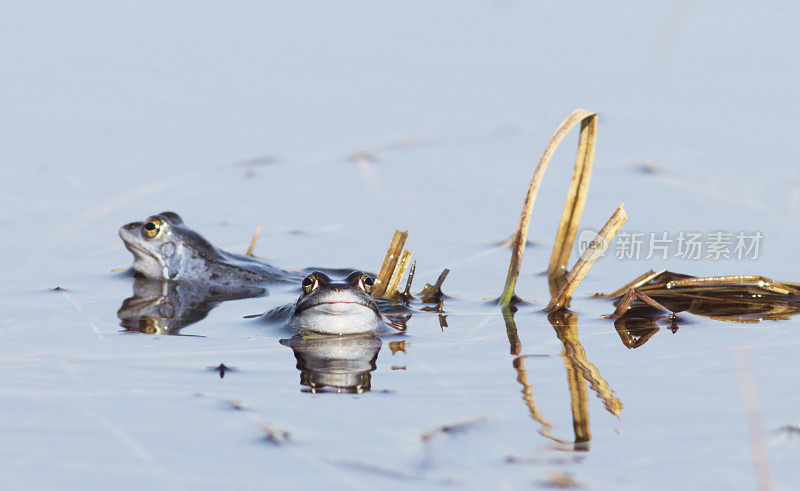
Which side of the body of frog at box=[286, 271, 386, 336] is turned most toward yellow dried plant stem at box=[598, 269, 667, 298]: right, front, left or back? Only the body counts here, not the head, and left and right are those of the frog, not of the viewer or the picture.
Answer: left

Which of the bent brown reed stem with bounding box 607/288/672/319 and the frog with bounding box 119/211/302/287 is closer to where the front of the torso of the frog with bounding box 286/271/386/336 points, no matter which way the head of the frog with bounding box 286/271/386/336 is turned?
the bent brown reed stem

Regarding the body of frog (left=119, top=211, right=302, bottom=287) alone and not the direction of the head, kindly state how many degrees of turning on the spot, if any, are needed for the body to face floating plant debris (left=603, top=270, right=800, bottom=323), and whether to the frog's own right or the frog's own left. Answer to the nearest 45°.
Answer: approximately 135° to the frog's own left

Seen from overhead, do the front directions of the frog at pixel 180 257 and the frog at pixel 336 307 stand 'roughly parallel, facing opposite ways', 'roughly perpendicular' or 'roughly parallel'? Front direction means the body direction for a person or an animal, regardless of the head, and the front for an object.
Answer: roughly perpendicular

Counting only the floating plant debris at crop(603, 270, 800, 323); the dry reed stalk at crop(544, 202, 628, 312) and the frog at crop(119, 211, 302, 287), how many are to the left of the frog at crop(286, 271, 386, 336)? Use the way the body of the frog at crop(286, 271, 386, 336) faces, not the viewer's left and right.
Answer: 2

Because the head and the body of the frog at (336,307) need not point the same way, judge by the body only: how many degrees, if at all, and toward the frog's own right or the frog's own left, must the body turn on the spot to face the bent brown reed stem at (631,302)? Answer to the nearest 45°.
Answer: approximately 90° to the frog's own left

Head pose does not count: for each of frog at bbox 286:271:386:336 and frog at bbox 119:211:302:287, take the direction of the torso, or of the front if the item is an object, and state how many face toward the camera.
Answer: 1

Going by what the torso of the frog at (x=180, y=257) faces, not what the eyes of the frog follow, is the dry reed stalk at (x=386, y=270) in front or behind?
behind

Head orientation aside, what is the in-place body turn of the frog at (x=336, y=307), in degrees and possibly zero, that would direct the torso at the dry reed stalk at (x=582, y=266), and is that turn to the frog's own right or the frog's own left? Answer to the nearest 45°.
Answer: approximately 90° to the frog's own left

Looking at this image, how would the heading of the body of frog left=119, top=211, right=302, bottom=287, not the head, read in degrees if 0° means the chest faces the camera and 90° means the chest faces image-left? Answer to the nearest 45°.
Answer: approximately 90°

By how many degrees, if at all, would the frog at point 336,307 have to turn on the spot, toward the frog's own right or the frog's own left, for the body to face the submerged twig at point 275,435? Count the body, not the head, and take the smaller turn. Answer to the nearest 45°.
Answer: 0° — it already faces it
